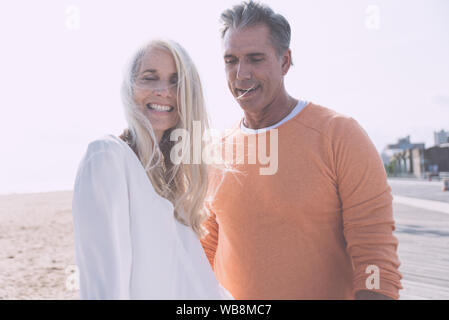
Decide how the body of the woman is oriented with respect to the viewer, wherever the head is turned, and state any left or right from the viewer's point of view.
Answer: facing the viewer and to the right of the viewer

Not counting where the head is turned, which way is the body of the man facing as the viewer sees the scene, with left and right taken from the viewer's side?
facing the viewer and to the left of the viewer
